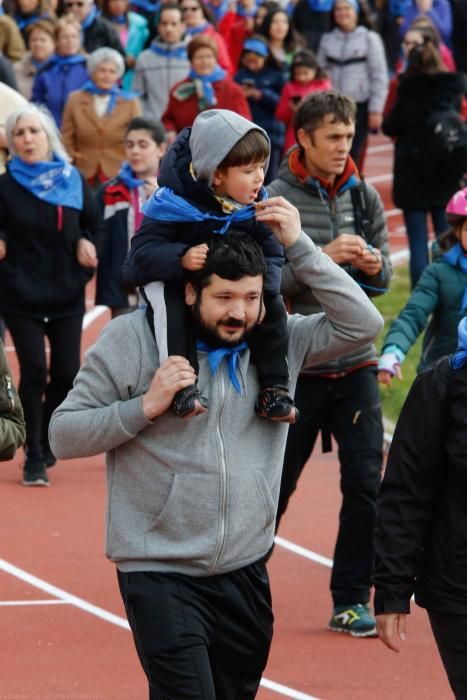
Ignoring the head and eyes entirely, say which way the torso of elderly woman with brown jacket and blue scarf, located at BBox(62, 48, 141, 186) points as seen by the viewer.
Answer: toward the camera

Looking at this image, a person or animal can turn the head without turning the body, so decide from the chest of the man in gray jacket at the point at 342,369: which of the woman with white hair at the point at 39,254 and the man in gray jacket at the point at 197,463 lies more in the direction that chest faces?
the man in gray jacket

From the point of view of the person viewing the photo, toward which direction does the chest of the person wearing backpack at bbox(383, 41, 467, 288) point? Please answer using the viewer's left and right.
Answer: facing away from the viewer and to the left of the viewer

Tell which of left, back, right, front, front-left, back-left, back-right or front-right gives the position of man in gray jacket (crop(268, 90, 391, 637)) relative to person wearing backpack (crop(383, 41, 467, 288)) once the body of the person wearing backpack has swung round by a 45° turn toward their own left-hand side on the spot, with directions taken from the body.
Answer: left

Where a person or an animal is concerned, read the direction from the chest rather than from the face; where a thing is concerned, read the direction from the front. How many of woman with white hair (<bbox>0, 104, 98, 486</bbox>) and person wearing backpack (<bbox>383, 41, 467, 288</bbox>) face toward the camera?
1

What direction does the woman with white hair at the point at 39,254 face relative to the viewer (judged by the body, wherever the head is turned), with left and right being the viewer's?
facing the viewer

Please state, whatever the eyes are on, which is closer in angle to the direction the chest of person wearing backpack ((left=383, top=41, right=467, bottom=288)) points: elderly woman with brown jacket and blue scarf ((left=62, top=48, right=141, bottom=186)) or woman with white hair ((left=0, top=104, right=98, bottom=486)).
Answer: the elderly woman with brown jacket and blue scarf

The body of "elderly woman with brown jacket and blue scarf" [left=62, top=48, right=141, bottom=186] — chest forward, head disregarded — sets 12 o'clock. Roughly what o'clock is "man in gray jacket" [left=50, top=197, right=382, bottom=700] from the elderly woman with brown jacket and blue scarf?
The man in gray jacket is roughly at 12 o'clock from the elderly woman with brown jacket and blue scarf.

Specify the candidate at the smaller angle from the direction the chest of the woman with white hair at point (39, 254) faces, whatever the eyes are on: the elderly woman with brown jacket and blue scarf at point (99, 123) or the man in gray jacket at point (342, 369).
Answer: the man in gray jacket

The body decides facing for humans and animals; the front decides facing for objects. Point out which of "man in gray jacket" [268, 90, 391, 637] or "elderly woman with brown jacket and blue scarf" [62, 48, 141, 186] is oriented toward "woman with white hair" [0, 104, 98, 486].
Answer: the elderly woman with brown jacket and blue scarf

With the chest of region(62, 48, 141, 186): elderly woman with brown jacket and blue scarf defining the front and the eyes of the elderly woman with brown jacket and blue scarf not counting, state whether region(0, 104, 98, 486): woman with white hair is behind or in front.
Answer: in front

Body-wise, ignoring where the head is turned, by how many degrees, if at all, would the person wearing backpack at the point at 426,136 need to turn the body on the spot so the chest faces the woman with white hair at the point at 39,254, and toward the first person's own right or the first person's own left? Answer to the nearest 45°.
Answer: approximately 90° to the first person's own left

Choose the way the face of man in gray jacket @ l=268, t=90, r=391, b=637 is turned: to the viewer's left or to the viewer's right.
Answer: to the viewer's right

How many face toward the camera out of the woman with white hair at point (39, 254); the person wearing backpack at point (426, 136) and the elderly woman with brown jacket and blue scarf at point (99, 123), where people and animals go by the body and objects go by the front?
2

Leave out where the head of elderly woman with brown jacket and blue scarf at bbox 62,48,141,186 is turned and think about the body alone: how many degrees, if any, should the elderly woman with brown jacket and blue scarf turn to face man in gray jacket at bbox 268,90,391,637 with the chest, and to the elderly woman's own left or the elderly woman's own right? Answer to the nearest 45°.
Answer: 0° — they already face them
